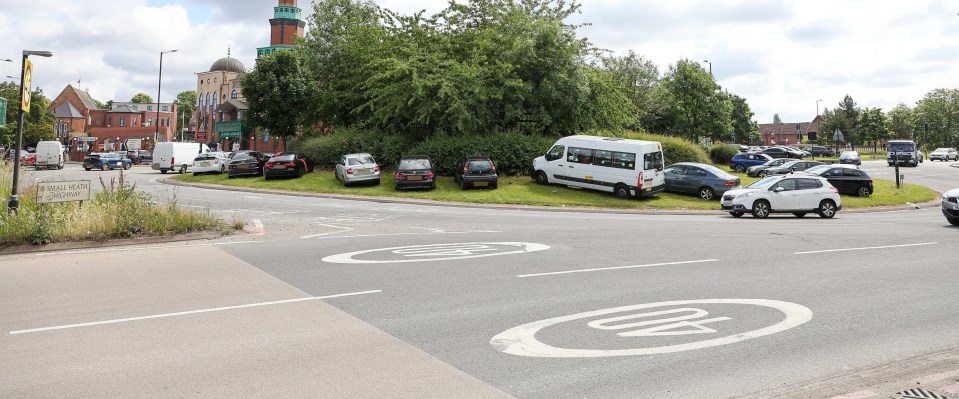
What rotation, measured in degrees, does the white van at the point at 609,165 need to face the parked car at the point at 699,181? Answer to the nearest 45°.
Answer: approximately 135° to its right

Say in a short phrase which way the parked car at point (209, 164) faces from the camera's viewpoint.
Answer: facing away from the viewer and to the right of the viewer

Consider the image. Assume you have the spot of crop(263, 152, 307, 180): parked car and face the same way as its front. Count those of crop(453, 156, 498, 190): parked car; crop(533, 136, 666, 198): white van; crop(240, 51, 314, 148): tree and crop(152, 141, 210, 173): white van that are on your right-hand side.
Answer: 2

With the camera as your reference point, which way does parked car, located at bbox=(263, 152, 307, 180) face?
facing away from the viewer and to the right of the viewer

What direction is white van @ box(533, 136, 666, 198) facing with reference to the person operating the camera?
facing away from the viewer and to the left of the viewer

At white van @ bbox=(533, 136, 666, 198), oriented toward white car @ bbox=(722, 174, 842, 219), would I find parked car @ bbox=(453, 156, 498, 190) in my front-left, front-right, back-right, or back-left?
back-right
